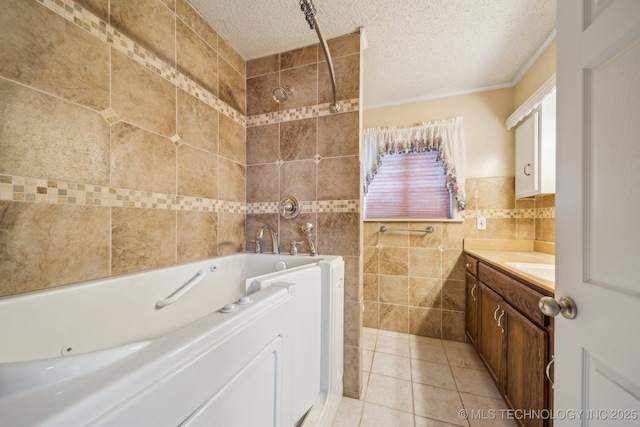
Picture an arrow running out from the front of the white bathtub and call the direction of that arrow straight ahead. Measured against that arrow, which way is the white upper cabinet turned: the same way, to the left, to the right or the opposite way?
the opposite way

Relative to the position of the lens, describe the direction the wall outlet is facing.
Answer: facing the viewer

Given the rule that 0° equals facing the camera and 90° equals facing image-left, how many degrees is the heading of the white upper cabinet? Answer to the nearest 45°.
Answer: approximately 45°

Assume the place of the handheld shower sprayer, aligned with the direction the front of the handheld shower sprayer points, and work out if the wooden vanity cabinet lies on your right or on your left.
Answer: on your left

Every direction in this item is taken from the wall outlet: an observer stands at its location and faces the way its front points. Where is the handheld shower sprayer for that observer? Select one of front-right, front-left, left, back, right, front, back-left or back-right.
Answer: front-right

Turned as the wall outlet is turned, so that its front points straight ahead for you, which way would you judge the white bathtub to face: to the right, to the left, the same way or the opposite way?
to the left

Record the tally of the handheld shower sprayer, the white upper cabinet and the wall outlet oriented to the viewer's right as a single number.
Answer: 0

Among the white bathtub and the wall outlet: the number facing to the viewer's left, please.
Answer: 0

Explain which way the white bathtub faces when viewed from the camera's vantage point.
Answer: facing the viewer and to the right of the viewer

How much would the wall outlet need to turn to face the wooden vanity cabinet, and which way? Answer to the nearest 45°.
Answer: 0° — it already faces it

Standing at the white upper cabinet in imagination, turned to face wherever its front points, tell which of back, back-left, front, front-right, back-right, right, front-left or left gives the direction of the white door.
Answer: front-left
